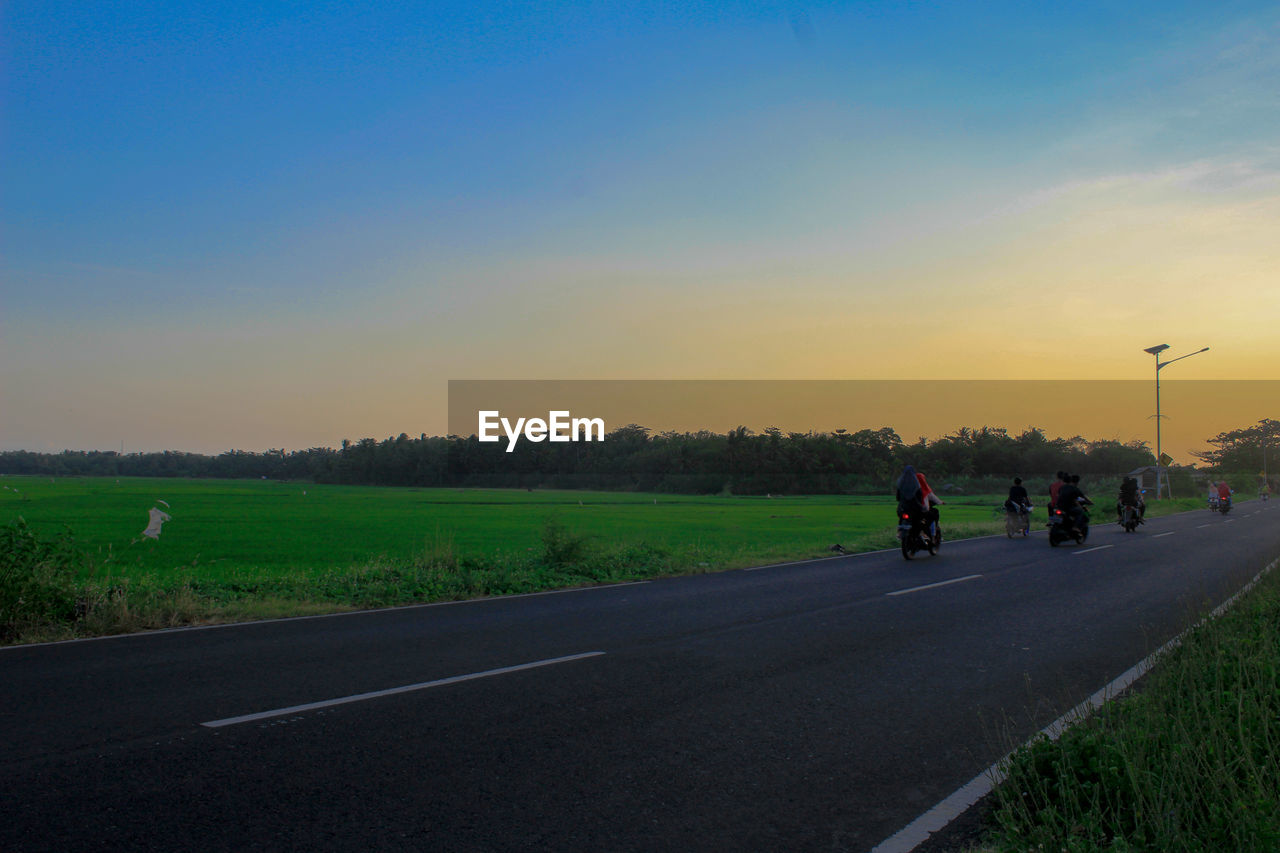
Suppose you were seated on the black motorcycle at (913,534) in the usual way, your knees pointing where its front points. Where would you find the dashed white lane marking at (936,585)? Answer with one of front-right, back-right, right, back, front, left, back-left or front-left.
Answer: back-right

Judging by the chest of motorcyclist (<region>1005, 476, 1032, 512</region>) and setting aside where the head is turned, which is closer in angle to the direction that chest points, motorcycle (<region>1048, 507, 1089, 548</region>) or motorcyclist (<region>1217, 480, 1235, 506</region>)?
the motorcyclist

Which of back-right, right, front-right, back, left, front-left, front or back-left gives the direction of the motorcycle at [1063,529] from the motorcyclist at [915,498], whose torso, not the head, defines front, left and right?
front

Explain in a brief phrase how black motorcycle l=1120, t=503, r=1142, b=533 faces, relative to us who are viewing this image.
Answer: facing away from the viewer

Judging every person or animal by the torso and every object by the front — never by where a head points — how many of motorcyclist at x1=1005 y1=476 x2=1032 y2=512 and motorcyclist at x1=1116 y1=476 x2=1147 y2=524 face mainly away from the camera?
2

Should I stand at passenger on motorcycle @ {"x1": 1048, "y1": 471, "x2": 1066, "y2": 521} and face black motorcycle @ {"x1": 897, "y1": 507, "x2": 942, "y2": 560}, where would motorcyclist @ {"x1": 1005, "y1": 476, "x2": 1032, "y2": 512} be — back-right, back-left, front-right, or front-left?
back-right

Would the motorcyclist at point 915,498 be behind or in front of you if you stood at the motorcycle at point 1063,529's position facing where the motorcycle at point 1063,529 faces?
behind

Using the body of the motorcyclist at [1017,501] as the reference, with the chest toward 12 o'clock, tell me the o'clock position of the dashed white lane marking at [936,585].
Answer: The dashed white lane marking is roughly at 6 o'clock from the motorcyclist.

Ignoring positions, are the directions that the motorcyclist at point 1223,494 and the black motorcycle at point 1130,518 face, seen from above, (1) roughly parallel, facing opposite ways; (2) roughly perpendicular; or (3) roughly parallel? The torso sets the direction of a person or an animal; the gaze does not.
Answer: roughly parallel

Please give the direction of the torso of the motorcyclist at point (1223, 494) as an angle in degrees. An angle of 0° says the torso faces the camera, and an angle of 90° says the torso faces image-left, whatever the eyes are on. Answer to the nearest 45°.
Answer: approximately 180°

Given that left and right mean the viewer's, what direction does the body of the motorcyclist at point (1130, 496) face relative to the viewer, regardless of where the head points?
facing away from the viewer

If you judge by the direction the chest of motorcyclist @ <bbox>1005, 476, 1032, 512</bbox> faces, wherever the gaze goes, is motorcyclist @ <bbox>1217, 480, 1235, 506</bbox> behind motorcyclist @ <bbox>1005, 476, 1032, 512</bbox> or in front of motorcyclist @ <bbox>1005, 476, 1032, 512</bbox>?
in front

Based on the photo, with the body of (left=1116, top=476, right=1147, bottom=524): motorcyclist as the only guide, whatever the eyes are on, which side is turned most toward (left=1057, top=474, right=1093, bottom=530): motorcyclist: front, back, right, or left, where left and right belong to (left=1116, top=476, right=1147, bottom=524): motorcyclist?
back

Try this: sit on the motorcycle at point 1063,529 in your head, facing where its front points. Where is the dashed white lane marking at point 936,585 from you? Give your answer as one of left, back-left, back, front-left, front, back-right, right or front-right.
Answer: back-right

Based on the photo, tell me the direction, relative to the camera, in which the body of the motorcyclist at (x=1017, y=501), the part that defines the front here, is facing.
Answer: away from the camera

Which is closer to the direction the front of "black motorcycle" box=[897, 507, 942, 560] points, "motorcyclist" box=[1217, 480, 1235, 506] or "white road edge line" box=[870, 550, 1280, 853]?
the motorcyclist

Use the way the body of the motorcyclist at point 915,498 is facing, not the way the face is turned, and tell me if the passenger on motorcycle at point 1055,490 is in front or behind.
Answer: in front

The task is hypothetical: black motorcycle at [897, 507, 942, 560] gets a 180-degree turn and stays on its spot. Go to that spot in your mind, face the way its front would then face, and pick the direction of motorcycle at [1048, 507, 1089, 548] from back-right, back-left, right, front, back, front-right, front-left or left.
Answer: back

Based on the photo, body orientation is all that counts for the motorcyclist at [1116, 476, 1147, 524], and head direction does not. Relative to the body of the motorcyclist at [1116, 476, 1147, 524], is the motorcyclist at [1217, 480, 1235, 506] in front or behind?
in front
